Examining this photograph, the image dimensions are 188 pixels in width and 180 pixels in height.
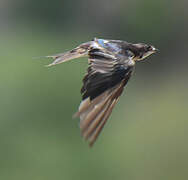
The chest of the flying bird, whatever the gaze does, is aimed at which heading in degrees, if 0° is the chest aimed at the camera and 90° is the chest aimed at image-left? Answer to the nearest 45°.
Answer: approximately 270°
